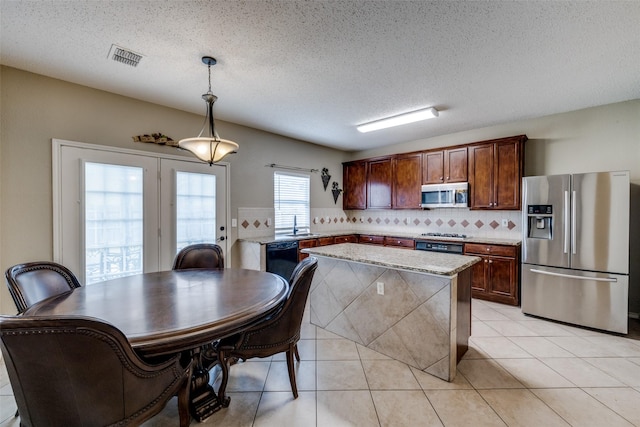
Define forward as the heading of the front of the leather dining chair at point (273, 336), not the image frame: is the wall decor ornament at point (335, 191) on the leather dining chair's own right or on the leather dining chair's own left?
on the leather dining chair's own right

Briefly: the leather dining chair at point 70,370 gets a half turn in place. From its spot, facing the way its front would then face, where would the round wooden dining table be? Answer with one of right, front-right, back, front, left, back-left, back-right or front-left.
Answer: back

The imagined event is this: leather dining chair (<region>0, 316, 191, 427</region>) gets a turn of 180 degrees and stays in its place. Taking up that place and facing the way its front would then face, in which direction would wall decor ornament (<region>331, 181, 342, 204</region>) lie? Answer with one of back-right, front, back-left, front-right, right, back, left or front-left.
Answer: back

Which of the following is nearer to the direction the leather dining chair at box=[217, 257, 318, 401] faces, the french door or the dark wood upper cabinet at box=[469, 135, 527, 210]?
the french door

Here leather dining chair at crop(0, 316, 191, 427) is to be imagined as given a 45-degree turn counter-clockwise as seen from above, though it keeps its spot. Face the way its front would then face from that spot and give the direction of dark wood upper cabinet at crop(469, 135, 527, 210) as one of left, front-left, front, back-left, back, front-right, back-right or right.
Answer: right

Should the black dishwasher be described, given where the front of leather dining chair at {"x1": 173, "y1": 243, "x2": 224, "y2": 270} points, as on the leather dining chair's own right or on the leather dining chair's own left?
on the leather dining chair's own left

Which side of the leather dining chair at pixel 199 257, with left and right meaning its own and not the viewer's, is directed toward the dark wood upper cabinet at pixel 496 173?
left

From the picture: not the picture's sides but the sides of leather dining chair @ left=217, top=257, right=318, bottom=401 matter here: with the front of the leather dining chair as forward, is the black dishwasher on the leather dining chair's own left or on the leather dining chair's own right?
on the leather dining chair's own right

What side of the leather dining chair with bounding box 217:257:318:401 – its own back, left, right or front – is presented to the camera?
left

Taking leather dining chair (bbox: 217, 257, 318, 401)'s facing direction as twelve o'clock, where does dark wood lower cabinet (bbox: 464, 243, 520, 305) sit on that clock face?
The dark wood lower cabinet is roughly at 5 o'clock from the leather dining chair.

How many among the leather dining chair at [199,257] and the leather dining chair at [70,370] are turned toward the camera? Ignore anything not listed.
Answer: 1

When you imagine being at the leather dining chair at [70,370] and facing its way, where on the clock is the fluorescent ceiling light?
The fluorescent ceiling light is roughly at 1 o'clock from the leather dining chair.

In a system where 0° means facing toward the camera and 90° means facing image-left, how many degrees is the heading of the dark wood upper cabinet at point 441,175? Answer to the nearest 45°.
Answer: approximately 45°

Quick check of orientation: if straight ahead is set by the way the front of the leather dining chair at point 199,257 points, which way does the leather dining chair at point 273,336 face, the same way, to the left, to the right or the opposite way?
to the right

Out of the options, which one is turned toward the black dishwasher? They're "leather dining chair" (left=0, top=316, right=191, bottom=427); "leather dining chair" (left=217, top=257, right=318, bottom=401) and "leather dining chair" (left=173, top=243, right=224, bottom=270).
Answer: "leather dining chair" (left=0, top=316, right=191, bottom=427)

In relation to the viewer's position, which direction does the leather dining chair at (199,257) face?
facing the viewer
